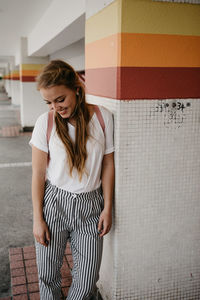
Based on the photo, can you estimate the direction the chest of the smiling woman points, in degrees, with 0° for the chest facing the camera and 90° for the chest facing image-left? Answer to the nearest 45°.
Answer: approximately 0°

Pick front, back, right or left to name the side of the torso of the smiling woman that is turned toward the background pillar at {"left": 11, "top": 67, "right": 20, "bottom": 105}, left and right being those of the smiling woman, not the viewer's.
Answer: back

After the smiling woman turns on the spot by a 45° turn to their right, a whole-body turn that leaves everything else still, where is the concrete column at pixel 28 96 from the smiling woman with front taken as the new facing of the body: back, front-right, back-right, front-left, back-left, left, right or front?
back-right
